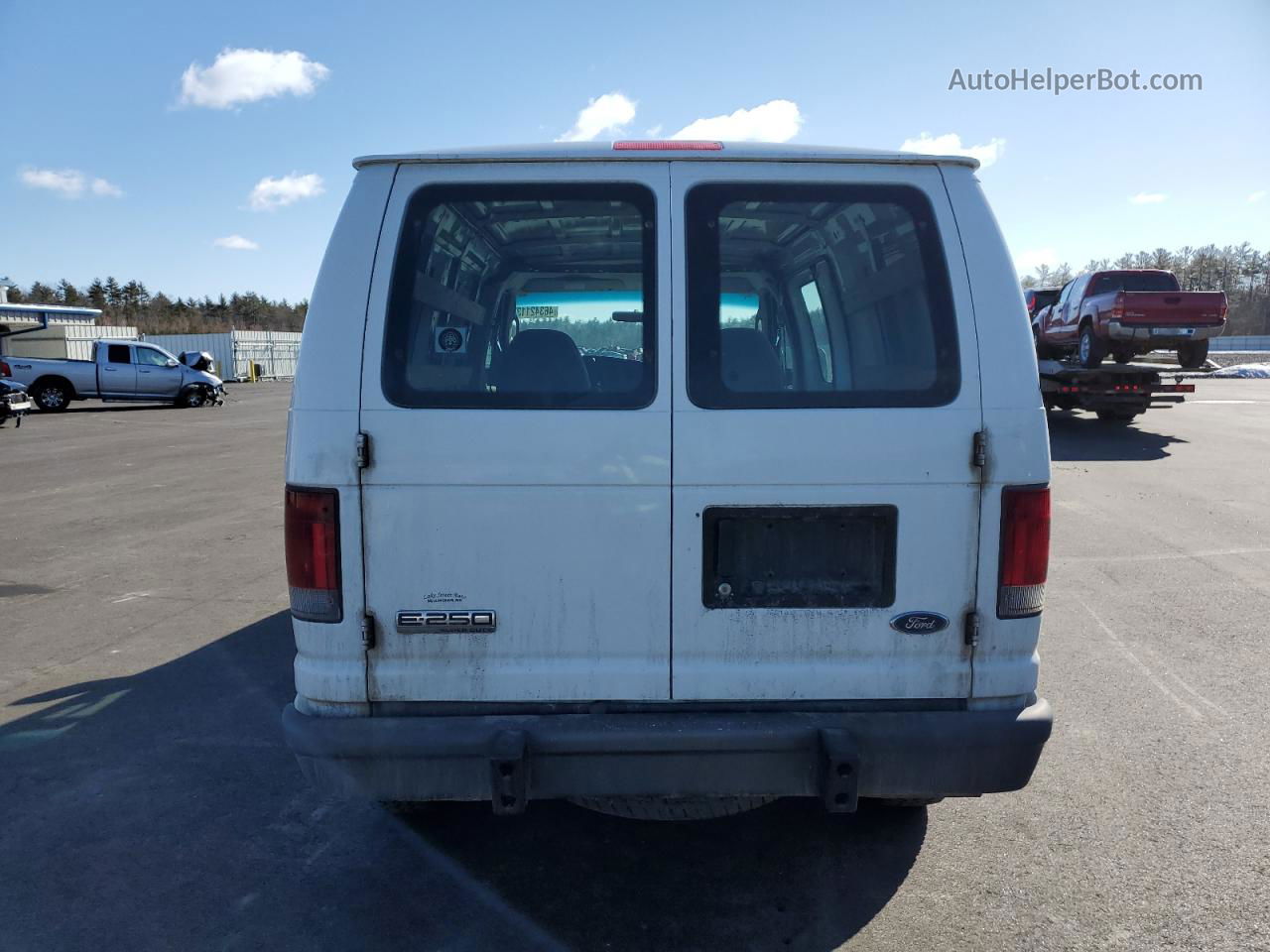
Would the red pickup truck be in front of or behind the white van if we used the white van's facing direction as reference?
in front

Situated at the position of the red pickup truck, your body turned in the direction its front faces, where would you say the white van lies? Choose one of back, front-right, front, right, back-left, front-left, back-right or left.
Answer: back-left

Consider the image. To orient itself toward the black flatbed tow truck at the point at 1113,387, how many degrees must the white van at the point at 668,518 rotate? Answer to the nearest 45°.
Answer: approximately 45° to its right

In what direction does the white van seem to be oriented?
away from the camera

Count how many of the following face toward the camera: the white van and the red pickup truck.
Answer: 0

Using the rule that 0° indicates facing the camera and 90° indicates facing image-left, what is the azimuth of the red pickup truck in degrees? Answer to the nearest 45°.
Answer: approximately 135°
